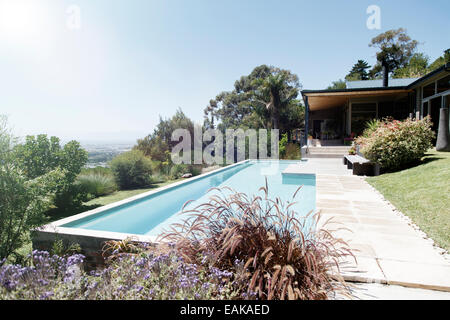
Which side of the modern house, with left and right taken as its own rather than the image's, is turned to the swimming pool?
front

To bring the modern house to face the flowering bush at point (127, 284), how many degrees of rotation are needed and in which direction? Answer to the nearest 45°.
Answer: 0° — it already faces it

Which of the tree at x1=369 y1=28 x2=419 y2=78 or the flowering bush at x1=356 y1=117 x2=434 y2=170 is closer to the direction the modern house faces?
the flowering bush

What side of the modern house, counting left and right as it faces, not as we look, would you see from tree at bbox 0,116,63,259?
front

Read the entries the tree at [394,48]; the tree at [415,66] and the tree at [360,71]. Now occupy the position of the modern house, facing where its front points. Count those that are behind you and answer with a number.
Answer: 3

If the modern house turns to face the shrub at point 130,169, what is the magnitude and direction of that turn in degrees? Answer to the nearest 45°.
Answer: approximately 45° to its right

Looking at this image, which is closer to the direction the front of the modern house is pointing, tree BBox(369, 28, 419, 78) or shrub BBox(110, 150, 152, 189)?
the shrub

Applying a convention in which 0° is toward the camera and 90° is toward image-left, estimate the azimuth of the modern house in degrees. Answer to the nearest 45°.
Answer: approximately 0°

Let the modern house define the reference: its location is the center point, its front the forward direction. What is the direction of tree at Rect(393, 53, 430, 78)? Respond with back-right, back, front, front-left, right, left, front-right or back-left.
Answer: back

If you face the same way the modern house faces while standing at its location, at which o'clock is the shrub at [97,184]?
The shrub is roughly at 1 o'clock from the modern house.

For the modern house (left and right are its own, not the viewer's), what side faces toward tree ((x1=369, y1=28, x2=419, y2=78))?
back

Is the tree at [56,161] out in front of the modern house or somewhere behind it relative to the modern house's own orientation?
in front
